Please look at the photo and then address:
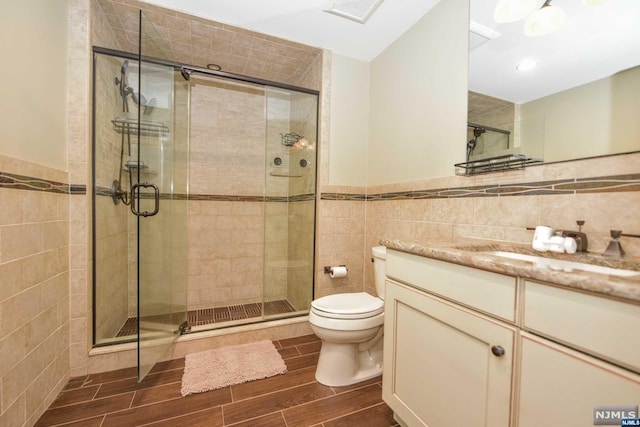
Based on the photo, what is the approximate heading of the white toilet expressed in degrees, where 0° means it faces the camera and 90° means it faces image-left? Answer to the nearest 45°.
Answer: approximately 45°

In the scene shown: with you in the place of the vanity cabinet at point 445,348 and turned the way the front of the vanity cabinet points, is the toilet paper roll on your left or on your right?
on your right

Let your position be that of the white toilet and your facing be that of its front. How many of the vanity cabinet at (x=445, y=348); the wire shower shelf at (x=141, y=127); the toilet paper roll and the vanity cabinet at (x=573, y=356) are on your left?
2

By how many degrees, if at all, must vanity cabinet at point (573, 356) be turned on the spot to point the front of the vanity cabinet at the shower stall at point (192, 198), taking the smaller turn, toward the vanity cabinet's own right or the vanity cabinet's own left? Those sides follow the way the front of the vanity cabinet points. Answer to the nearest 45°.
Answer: approximately 45° to the vanity cabinet's own right

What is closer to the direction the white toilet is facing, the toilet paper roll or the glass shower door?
the glass shower door

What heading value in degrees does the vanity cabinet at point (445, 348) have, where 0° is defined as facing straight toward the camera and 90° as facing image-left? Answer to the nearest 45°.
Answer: approximately 45°

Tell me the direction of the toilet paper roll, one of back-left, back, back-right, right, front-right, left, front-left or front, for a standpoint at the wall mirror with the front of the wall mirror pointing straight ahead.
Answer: front-right

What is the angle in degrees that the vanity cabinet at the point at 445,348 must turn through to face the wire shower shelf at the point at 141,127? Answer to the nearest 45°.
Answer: approximately 45° to its right

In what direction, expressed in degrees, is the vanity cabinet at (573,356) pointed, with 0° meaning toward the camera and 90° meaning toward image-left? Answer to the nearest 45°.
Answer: approximately 45°

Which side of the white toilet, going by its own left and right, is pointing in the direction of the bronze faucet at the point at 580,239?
left

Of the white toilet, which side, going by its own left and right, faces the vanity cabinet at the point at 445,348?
left
